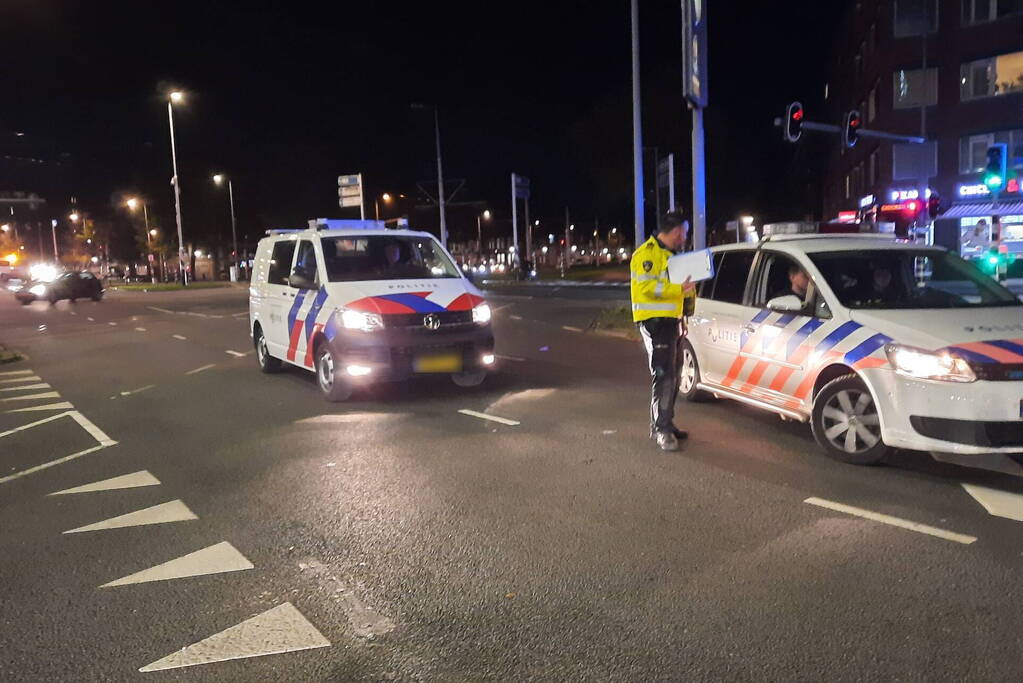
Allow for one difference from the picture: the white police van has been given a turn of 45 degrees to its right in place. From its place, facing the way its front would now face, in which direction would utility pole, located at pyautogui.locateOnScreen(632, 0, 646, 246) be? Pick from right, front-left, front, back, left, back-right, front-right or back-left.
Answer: back-left

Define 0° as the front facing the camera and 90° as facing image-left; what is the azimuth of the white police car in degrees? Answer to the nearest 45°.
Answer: approximately 315°

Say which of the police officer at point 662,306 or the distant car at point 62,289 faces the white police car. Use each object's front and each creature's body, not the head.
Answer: the police officer

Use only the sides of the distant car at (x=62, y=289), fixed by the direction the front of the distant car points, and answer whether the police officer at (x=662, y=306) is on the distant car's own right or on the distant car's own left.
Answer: on the distant car's own left

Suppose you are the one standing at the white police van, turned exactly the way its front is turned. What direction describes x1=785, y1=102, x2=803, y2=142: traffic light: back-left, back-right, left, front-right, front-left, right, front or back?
left

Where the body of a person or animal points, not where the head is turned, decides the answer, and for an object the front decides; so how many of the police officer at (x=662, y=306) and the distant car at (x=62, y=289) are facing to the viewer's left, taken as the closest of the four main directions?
1

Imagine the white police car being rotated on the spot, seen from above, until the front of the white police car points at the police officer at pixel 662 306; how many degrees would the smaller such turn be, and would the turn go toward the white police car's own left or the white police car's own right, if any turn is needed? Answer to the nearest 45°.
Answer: approximately 135° to the white police car's own right

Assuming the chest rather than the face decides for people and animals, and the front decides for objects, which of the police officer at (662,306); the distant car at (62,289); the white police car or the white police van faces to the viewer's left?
the distant car

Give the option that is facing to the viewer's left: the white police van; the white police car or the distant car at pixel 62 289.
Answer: the distant car

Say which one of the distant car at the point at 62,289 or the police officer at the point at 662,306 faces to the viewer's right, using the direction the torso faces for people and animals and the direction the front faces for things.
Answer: the police officer

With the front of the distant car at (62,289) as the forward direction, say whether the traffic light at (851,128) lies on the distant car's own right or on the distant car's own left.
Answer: on the distant car's own left

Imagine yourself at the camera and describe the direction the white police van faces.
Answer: facing the viewer and to the right of the viewer

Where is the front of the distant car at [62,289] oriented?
to the viewer's left

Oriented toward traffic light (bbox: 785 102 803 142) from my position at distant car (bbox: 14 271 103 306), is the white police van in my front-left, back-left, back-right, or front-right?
front-right

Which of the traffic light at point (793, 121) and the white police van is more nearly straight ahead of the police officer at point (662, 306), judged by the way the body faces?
the traffic light

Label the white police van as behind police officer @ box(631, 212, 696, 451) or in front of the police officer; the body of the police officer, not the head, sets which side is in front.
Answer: behind

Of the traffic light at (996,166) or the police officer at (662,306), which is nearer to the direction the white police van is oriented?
the police officer

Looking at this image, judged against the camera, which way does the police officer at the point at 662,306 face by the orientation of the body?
to the viewer's right
